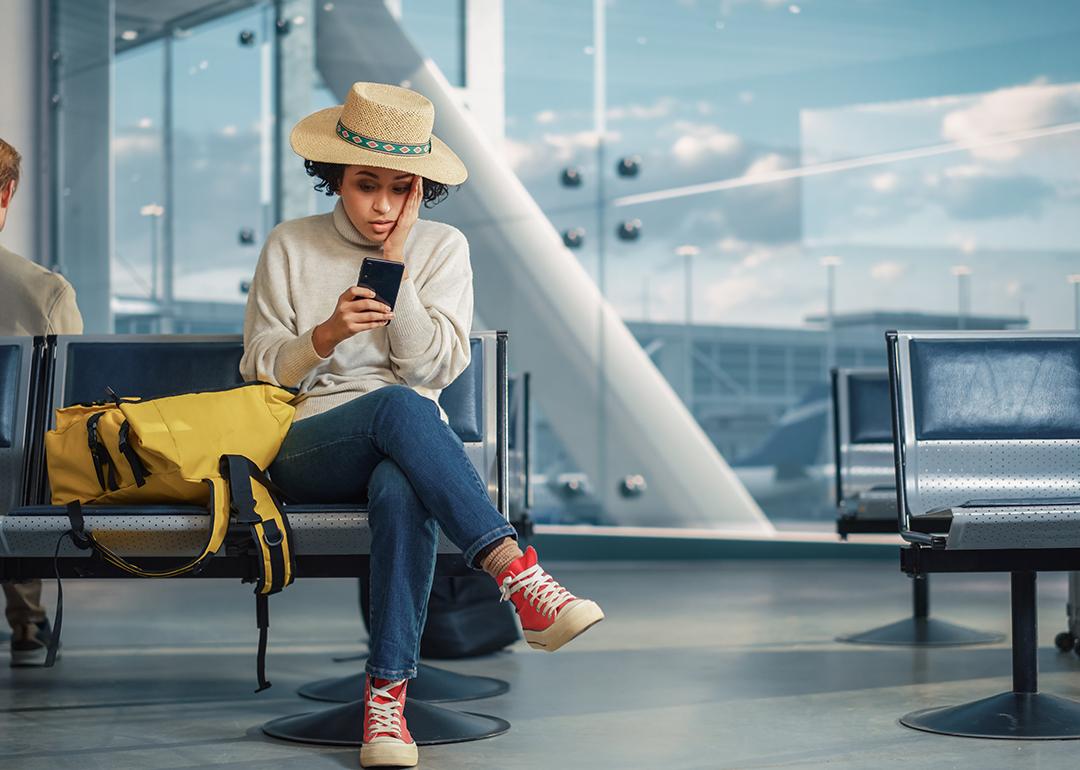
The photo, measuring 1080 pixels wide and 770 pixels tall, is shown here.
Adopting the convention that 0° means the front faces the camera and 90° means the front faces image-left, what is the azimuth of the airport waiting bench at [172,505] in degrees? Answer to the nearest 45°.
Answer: approximately 0°

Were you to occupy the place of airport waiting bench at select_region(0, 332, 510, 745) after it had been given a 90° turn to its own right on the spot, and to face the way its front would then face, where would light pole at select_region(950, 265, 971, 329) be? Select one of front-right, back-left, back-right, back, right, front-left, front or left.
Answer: back-right

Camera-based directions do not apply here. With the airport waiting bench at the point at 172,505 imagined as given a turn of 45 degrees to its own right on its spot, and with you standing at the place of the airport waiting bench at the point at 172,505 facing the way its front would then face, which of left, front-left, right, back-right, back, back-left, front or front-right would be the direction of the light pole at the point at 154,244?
back-right

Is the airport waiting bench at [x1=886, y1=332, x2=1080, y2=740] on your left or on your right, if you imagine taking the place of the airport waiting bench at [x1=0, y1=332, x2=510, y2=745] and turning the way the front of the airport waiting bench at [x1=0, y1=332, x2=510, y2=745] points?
on your left

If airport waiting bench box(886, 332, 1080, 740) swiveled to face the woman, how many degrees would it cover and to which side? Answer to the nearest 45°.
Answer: approximately 45° to its right

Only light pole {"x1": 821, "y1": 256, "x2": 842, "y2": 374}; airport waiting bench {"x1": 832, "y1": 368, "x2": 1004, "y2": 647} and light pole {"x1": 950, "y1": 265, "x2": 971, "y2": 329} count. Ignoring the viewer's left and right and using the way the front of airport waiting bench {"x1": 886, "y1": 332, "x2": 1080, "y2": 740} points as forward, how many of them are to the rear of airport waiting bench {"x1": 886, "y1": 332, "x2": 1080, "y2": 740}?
3

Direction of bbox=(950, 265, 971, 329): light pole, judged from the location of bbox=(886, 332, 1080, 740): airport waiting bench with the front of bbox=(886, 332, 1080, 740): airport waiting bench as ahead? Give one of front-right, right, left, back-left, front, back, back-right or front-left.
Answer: back

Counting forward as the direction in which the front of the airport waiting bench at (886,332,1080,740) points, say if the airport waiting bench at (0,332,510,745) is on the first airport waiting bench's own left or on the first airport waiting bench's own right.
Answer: on the first airport waiting bench's own right

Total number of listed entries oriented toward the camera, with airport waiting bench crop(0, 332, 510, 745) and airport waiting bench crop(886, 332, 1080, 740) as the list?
2

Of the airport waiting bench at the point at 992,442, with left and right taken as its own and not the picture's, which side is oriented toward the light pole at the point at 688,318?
back

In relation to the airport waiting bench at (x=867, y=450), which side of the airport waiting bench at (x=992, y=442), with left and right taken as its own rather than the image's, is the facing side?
back

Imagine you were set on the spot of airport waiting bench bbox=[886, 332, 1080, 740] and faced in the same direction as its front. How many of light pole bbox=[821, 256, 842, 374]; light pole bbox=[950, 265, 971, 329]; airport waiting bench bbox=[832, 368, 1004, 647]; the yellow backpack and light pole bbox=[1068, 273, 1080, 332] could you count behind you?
4

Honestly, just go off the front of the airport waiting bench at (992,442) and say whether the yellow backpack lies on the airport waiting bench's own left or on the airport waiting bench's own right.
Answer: on the airport waiting bench's own right
